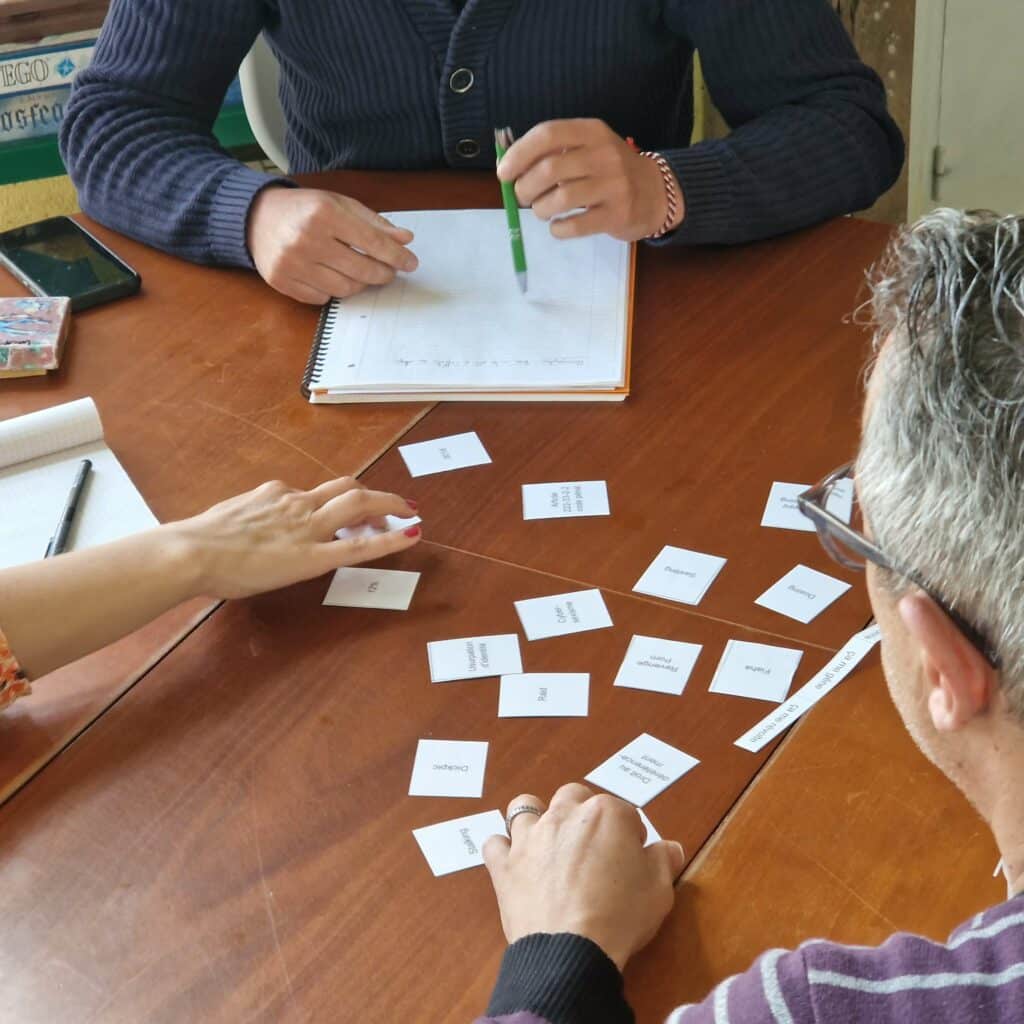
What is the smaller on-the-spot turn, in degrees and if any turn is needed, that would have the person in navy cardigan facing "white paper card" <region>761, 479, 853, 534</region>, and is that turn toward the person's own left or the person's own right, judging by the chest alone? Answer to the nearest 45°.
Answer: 0° — they already face it

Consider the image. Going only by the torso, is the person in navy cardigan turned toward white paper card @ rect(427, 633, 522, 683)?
yes

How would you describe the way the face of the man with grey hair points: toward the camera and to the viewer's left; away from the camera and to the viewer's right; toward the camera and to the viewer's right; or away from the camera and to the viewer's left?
away from the camera and to the viewer's left

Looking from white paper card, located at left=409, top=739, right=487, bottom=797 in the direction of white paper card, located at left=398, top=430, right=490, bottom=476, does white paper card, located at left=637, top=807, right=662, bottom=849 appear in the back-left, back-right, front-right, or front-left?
back-right

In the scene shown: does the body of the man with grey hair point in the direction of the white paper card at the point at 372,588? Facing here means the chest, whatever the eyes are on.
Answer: yes

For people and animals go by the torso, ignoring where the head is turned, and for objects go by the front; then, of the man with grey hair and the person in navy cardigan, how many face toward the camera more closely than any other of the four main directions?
1

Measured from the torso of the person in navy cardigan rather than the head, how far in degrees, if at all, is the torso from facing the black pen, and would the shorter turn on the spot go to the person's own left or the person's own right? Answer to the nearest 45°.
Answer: approximately 45° to the person's own right

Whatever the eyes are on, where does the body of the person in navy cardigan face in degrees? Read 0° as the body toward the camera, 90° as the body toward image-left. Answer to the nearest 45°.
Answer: approximately 0°

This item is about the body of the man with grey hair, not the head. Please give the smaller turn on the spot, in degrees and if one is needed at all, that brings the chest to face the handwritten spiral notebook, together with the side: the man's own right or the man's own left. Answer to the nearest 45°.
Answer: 0° — they already face it

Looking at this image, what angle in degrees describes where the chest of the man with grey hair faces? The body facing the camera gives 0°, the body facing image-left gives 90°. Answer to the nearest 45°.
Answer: approximately 135°
